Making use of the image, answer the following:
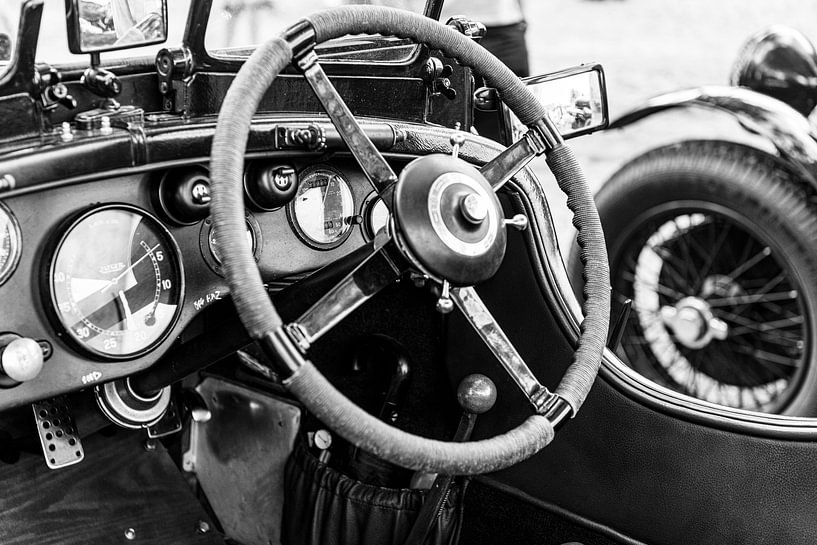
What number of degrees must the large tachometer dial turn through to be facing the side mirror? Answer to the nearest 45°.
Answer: approximately 135° to its left
